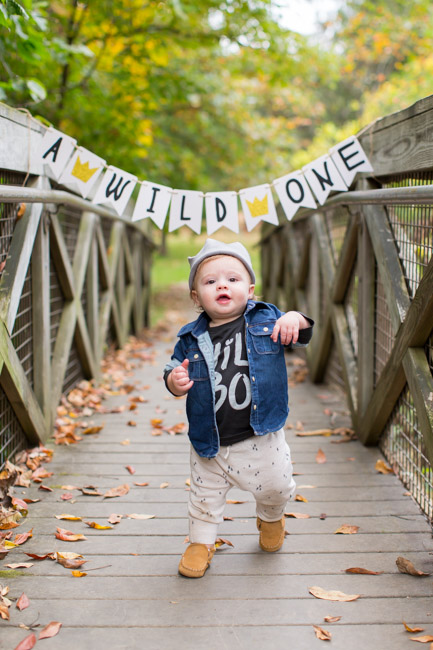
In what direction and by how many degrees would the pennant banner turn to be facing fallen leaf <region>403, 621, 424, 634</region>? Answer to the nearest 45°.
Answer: approximately 45° to its left

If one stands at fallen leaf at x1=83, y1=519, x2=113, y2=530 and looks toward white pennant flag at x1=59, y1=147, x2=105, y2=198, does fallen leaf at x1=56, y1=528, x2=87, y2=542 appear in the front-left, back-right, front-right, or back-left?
back-left

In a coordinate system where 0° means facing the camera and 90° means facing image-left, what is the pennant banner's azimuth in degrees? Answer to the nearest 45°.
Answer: approximately 0°

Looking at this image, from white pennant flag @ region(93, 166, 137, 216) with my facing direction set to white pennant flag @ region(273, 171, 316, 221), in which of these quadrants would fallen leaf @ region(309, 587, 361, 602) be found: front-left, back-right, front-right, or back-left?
front-right

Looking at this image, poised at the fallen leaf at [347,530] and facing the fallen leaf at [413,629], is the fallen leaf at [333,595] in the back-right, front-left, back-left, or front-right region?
front-right
